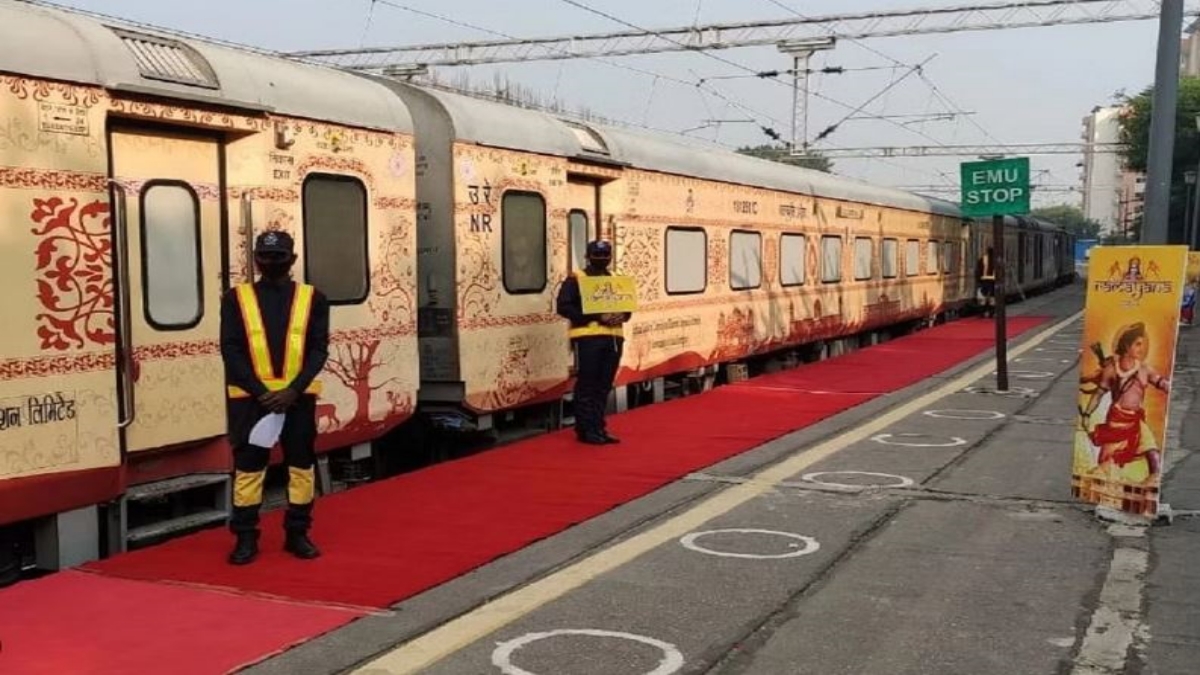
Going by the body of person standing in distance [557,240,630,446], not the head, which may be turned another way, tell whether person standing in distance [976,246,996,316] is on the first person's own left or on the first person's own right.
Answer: on the first person's own left

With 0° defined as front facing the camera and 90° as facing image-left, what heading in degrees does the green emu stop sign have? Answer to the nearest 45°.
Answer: approximately 0°

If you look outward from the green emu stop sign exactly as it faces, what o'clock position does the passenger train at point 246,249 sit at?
The passenger train is roughly at 1 o'clock from the green emu stop sign.

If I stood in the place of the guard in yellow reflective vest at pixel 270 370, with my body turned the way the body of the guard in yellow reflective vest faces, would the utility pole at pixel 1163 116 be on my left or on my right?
on my left

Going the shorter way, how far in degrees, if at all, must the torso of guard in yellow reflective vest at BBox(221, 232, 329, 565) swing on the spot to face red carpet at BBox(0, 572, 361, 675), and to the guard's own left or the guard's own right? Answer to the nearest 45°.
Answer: approximately 45° to the guard's own right

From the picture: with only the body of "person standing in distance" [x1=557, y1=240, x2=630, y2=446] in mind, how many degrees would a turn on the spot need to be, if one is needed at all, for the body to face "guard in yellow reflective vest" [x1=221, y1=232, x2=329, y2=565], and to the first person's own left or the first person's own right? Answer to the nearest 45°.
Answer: approximately 90° to the first person's own right

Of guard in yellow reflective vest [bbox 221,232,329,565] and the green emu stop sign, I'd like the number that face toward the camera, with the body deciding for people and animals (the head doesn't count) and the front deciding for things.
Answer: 2
